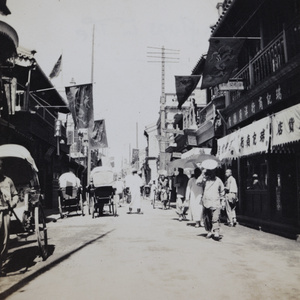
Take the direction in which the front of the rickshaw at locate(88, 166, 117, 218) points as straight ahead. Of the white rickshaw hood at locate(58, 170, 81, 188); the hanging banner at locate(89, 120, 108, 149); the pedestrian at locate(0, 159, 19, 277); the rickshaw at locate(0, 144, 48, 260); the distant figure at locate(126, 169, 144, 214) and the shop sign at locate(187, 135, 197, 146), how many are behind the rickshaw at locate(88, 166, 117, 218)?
2

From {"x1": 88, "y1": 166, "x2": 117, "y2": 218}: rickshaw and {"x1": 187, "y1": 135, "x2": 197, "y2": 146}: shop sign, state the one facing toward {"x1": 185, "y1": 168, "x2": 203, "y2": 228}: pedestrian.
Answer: the shop sign

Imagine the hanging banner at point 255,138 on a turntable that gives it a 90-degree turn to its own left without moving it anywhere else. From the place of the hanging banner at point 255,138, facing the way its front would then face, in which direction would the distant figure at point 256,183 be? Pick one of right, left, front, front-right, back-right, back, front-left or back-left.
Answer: back-left

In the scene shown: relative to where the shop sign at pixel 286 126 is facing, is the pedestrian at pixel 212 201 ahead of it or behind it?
ahead

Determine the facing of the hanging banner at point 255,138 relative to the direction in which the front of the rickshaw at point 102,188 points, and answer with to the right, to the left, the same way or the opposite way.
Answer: to the left

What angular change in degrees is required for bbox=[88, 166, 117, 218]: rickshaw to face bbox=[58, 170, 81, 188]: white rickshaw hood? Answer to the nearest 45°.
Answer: approximately 45° to its left

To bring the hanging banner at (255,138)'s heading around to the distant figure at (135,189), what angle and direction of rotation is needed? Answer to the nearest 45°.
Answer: approximately 90° to its right

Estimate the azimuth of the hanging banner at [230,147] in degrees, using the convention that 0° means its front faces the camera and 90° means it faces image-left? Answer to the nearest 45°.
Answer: approximately 45°

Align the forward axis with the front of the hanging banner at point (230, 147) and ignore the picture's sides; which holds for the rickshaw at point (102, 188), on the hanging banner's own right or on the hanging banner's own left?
on the hanging banner's own right

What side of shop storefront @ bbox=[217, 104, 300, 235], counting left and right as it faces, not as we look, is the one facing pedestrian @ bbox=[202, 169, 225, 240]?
front

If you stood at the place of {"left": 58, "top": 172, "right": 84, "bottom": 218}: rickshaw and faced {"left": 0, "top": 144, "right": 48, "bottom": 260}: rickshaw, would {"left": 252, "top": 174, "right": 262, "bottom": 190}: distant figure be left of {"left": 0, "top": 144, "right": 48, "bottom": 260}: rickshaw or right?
left

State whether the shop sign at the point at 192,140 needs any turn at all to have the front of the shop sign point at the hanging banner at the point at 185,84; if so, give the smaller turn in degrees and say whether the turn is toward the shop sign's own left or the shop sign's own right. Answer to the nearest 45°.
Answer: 0° — it already faces it
